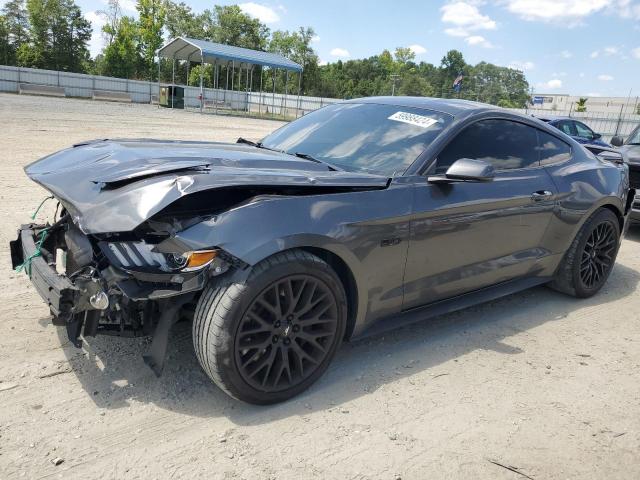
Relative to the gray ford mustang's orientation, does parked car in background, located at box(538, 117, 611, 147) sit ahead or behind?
behind

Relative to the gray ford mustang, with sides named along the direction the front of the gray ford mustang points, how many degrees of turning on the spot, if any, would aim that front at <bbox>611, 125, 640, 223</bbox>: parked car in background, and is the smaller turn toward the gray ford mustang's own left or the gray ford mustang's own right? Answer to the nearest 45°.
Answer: approximately 180°

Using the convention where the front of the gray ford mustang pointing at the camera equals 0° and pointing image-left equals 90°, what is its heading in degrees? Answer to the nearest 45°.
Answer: approximately 45°

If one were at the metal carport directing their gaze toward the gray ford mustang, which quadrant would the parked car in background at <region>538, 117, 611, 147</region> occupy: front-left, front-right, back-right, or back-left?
front-left

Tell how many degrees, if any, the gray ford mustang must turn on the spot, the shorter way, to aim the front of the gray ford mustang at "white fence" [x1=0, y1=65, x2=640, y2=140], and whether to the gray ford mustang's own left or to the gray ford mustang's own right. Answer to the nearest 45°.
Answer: approximately 135° to the gray ford mustang's own right

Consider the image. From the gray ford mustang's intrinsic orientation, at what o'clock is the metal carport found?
The metal carport is roughly at 4 o'clock from the gray ford mustang.

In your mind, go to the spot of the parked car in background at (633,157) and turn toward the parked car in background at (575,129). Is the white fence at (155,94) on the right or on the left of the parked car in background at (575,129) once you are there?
left

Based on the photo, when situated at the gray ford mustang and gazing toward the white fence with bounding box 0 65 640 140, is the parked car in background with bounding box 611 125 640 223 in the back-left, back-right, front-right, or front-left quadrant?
front-right

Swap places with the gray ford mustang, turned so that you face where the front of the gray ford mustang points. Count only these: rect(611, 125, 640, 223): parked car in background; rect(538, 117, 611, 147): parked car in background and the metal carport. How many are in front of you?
0
